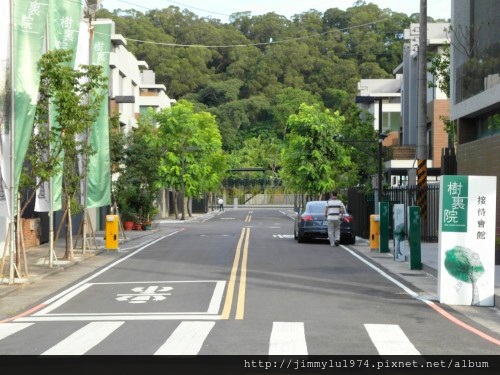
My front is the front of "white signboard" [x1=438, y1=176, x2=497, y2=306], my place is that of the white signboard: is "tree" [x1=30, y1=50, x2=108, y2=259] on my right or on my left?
on my right

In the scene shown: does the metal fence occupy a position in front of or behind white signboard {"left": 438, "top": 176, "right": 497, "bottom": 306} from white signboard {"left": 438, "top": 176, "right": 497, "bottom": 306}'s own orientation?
behind

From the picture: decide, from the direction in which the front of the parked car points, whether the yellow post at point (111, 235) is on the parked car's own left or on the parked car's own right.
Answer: on the parked car's own left

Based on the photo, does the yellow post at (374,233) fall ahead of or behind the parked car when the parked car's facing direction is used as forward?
behind

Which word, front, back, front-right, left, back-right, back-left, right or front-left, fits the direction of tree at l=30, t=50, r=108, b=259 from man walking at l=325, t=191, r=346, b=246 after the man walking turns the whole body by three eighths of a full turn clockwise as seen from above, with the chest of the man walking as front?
right

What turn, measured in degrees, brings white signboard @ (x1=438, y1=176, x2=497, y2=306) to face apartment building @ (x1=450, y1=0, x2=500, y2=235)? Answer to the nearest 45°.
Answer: approximately 180°

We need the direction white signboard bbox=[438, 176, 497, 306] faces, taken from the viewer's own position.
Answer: facing the viewer

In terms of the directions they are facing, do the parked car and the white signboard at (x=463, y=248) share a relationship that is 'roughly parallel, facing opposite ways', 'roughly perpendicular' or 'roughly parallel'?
roughly parallel, facing opposite ways

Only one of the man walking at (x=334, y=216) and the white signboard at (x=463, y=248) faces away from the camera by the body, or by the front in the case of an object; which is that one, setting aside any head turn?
the man walking

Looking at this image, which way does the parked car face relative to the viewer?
away from the camera

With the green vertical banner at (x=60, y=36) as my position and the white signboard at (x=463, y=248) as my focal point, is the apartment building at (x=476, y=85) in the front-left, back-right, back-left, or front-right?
front-left

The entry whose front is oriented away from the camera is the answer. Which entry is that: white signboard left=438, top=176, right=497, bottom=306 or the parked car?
the parked car

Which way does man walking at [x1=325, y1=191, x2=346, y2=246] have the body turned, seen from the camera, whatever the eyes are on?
away from the camera
